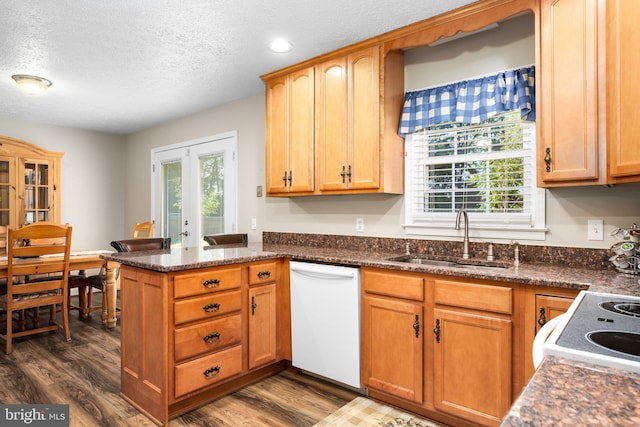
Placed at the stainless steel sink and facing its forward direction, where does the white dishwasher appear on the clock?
The white dishwasher is roughly at 2 o'clock from the stainless steel sink.

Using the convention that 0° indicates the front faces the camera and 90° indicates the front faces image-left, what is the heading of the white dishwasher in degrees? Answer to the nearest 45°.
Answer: approximately 45°

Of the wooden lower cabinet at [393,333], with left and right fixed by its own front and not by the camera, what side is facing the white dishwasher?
right

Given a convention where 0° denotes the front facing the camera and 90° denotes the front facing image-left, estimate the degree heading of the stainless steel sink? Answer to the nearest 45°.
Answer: approximately 0°

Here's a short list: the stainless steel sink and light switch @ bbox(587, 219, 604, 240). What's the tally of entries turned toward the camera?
2

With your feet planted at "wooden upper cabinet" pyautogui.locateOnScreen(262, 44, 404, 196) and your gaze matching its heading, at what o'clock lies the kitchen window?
The kitchen window is roughly at 8 o'clock from the wooden upper cabinet.

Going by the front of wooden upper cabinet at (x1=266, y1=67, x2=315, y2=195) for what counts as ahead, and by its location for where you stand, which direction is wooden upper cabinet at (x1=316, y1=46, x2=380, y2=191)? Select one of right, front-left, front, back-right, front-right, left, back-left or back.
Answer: left

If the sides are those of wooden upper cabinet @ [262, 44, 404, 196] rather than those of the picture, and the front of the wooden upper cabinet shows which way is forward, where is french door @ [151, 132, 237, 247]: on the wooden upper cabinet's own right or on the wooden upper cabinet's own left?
on the wooden upper cabinet's own right

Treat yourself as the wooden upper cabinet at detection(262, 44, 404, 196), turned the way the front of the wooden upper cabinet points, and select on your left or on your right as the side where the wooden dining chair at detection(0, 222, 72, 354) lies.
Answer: on your right

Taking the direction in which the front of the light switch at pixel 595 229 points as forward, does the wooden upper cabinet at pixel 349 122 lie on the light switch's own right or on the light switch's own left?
on the light switch's own right
